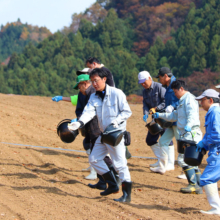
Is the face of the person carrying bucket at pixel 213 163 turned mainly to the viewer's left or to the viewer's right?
to the viewer's left

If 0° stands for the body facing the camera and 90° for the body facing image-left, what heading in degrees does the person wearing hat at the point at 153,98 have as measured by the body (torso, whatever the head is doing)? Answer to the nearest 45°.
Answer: approximately 45°

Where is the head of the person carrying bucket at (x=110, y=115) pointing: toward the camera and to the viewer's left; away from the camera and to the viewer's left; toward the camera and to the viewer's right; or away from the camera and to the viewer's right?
toward the camera and to the viewer's left

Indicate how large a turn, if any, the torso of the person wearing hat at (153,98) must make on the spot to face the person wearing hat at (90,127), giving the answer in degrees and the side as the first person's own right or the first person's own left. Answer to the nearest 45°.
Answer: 0° — they already face them

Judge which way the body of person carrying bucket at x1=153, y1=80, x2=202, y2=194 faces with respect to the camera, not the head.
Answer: to the viewer's left

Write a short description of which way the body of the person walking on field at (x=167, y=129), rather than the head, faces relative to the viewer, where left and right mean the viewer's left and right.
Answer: facing to the left of the viewer

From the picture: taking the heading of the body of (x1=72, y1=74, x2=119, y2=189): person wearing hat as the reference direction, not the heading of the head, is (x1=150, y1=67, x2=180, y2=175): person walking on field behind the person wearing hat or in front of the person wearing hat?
behind

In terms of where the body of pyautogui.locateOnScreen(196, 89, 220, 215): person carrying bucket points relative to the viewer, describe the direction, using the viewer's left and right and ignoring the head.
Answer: facing to the left of the viewer

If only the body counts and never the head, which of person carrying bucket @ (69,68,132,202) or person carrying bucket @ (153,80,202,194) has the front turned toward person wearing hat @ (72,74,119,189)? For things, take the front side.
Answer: person carrying bucket @ (153,80,202,194)

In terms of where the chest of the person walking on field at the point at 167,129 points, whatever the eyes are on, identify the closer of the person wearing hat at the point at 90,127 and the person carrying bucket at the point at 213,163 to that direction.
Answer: the person wearing hat
